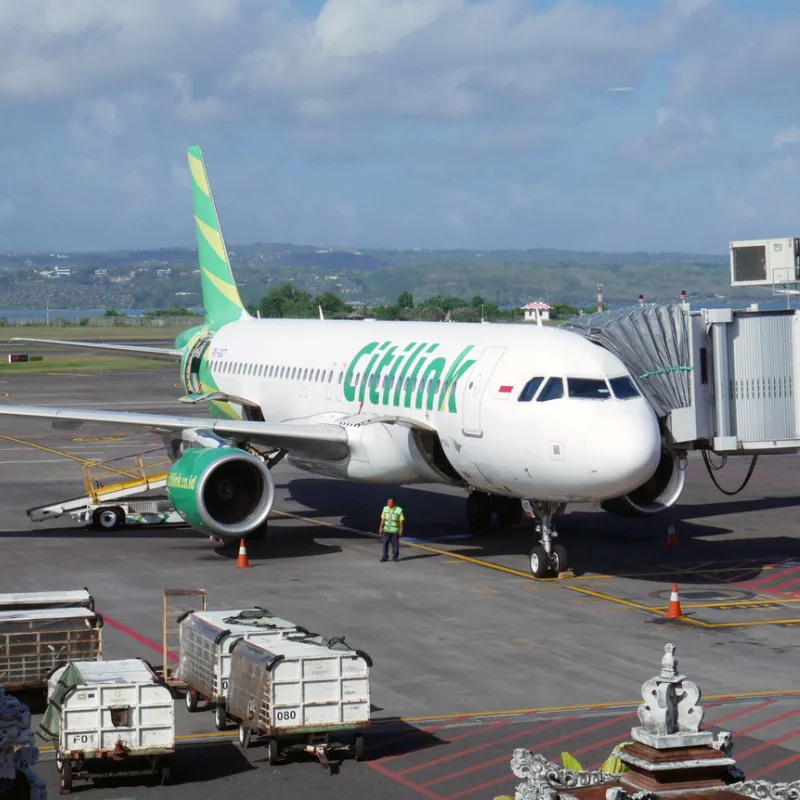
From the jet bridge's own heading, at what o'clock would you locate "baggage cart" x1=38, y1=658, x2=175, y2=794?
The baggage cart is roughly at 10 o'clock from the jet bridge.

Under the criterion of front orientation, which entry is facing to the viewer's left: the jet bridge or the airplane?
the jet bridge

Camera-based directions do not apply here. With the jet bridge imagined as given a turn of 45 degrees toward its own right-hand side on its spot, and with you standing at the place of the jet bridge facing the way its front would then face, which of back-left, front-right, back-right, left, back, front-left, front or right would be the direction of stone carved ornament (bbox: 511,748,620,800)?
back-left

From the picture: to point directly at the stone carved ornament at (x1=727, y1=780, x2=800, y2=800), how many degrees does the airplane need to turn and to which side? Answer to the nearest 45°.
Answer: approximately 45° to its right

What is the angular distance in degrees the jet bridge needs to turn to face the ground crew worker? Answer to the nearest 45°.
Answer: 0° — it already faces them

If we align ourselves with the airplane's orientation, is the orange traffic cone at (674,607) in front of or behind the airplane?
in front

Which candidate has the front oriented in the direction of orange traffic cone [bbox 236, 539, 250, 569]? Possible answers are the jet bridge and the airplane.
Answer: the jet bridge

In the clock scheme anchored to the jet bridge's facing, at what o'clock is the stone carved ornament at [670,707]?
The stone carved ornament is roughly at 9 o'clock from the jet bridge.

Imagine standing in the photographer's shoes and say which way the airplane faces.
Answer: facing the viewer and to the right of the viewer

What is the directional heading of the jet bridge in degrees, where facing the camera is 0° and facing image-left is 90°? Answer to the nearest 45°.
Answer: approximately 90°

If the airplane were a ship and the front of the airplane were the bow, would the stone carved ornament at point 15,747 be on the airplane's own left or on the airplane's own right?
on the airplane's own right

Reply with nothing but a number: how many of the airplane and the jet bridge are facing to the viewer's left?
1

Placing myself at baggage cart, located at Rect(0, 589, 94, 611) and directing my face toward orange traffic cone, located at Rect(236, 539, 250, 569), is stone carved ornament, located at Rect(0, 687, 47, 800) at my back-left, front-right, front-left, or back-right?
back-right

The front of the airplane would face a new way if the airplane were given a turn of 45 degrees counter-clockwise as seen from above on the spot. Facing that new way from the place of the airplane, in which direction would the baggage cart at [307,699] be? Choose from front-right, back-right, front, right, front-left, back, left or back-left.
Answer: right

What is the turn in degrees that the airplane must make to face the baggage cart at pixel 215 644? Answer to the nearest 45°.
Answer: approximately 45° to its right

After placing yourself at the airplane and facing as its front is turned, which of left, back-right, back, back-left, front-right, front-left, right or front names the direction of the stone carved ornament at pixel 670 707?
front-right

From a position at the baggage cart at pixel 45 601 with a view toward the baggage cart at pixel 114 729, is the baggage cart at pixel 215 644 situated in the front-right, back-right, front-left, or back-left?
front-left
